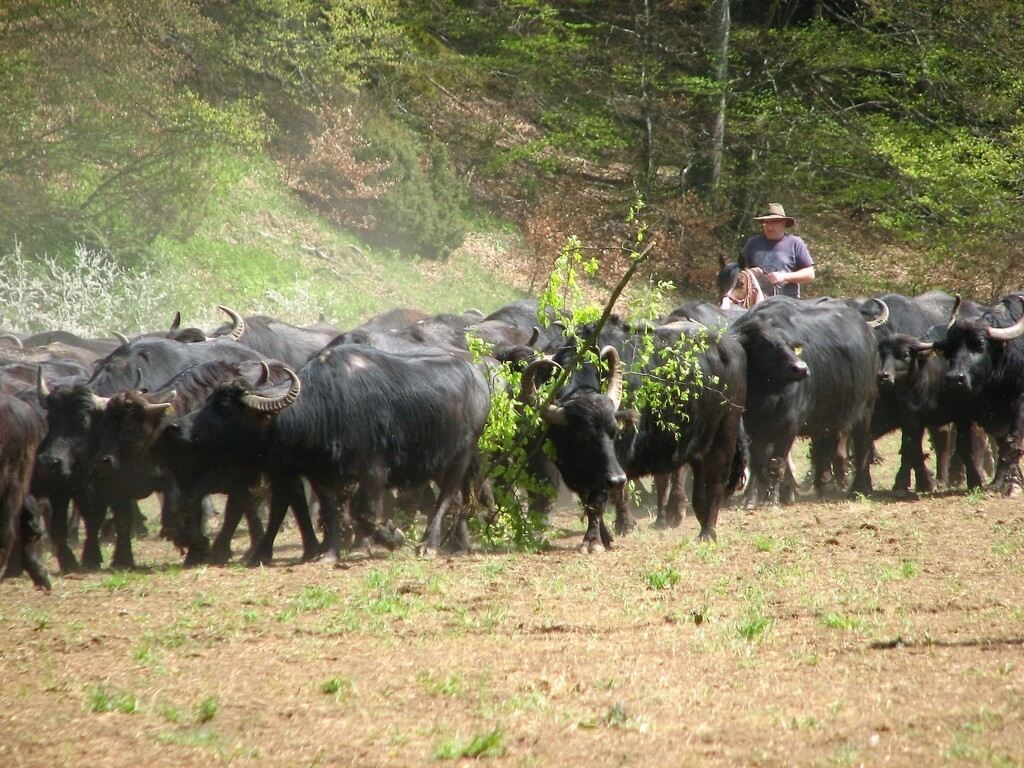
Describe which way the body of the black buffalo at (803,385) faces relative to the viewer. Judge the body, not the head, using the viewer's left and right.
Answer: facing the viewer and to the left of the viewer

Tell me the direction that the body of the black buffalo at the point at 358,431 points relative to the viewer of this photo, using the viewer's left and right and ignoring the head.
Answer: facing to the left of the viewer

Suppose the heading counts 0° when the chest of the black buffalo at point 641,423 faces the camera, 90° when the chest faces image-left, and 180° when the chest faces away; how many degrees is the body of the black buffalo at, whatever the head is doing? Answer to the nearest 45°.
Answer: approximately 45°

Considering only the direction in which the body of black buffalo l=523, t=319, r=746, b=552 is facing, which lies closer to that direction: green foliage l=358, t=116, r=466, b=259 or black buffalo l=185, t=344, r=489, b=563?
the black buffalo

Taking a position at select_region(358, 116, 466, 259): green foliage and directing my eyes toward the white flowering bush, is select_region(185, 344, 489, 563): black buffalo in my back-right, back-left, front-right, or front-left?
front-left

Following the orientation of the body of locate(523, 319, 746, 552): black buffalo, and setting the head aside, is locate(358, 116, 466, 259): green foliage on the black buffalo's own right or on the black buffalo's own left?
on the black buffalo's own right

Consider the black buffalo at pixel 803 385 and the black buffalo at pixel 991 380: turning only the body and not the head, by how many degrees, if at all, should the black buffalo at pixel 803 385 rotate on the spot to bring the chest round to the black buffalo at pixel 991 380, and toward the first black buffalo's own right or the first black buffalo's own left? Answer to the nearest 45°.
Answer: approximately 135° to the first black buffalo's own left

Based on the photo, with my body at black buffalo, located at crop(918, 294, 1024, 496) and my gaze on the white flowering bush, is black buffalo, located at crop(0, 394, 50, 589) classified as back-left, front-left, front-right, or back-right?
front-left

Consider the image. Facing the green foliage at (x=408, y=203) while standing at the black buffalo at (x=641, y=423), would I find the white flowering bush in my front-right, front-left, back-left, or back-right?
front-left

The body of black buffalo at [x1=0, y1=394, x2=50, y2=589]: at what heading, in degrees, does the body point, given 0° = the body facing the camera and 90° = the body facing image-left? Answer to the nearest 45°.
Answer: approximately 90°

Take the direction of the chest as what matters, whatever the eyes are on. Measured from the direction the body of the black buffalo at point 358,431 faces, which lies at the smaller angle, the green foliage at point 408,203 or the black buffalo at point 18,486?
the black buffalo
